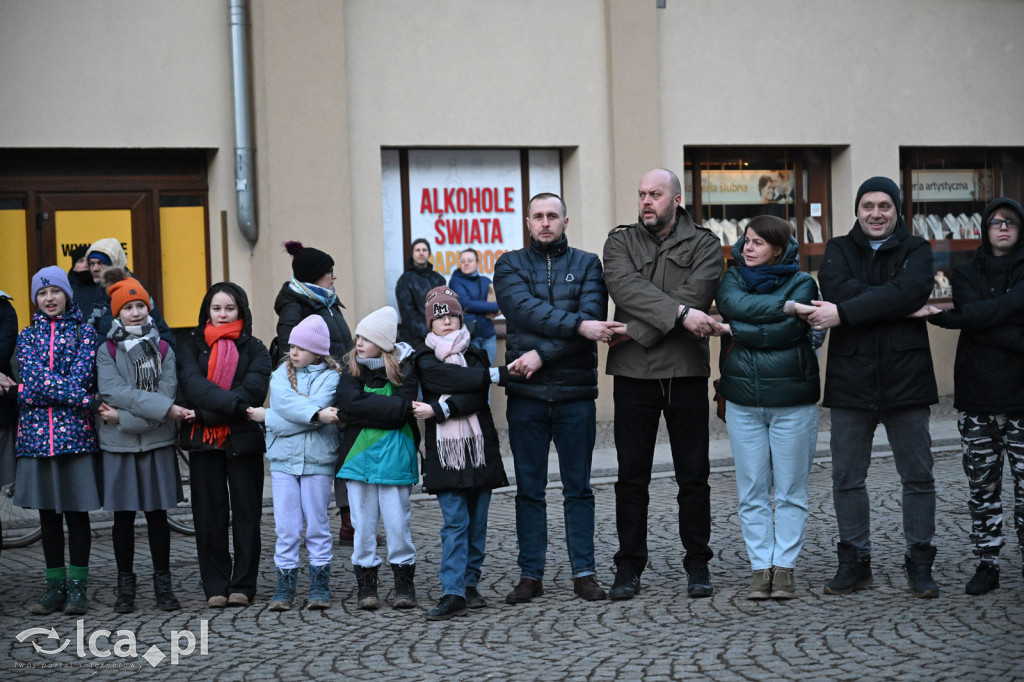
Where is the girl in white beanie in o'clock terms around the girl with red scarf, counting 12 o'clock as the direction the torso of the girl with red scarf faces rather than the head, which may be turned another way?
The girl in white beanie is roughly at 10 o'clock from the girl with red scarf.

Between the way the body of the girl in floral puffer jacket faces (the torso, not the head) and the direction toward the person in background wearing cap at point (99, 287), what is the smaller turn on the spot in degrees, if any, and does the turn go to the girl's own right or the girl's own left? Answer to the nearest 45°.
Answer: approximately 180°

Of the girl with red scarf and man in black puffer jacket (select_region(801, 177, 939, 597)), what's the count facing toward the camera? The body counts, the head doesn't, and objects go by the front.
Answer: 2

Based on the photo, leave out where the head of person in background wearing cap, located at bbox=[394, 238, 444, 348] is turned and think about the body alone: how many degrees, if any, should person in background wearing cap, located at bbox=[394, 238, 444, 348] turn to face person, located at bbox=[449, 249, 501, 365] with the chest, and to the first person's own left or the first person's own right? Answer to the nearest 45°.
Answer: approximately 135° to the first person's own left

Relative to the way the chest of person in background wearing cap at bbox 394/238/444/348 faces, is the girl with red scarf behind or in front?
in front

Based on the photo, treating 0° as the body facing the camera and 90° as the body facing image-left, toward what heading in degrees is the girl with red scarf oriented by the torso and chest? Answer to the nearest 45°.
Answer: approximately 0°

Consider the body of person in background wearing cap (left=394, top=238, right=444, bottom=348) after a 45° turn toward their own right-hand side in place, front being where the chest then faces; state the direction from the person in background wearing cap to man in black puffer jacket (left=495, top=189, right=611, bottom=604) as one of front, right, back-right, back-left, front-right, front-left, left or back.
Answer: front-left

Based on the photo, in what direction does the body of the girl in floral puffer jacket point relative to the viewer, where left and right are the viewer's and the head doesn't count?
facing the viewer

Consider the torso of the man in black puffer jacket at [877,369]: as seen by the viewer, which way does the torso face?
toward the camera

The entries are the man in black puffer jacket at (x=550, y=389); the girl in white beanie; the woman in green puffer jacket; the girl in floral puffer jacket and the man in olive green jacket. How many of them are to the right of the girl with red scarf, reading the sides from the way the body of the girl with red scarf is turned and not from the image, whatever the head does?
1

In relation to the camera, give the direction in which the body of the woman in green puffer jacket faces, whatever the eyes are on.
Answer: toward the camera

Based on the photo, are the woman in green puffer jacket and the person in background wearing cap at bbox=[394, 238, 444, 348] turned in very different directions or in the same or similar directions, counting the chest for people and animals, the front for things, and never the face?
same or similar directions

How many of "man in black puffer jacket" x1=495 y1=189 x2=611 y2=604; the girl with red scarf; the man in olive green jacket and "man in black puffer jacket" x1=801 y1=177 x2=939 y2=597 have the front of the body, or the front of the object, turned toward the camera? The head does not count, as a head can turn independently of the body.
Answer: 4

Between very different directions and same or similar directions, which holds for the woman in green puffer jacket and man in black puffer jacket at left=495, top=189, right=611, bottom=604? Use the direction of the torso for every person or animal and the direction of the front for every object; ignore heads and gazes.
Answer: same or similar directions

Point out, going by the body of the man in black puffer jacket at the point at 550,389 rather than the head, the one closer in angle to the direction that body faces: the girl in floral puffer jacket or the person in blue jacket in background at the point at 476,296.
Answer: the girl in floral puffer jacket
